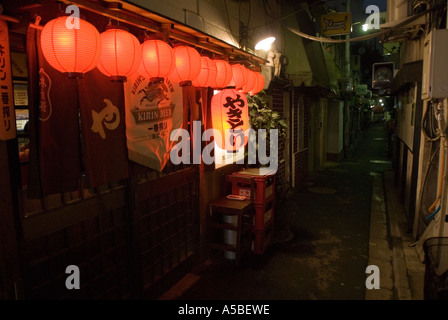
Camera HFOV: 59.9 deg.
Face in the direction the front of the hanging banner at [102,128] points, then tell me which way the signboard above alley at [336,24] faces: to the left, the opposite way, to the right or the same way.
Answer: to the right

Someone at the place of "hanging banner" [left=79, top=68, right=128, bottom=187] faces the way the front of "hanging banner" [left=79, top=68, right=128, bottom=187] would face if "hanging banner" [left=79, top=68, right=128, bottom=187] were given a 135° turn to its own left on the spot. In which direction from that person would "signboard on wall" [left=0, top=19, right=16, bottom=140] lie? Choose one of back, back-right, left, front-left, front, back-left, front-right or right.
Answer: back-left

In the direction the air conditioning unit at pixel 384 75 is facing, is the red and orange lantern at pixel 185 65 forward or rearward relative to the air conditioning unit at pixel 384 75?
forward

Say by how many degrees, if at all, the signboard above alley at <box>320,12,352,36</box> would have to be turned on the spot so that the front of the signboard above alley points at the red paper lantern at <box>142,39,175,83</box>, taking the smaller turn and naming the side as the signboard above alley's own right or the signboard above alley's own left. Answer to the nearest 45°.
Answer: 0° — it already faces it

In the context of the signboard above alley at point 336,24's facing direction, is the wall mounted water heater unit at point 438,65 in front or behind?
in front

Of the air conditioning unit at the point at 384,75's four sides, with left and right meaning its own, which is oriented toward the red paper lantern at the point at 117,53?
front

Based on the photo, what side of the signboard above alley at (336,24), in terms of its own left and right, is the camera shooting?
front

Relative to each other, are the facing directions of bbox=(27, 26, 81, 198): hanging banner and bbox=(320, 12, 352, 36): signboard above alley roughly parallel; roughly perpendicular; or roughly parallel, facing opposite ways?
roughly perpendicular

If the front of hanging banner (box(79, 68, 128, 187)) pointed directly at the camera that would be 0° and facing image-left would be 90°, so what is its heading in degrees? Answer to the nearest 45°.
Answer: approximately 315°

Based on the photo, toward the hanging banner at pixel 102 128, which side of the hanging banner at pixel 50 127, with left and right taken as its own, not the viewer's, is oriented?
left

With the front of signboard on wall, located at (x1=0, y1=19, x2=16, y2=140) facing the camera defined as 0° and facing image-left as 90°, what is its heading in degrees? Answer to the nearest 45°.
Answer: approximately 315°

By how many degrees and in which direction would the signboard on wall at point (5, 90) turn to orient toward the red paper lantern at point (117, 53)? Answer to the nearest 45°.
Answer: approximately 45° to its left

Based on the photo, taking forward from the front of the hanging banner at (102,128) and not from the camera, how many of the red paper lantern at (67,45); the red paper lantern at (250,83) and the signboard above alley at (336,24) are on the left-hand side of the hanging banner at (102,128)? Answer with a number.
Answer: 2

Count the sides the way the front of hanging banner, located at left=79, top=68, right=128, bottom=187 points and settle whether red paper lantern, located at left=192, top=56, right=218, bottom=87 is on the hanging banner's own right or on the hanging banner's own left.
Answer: on the hanging banner's own left
